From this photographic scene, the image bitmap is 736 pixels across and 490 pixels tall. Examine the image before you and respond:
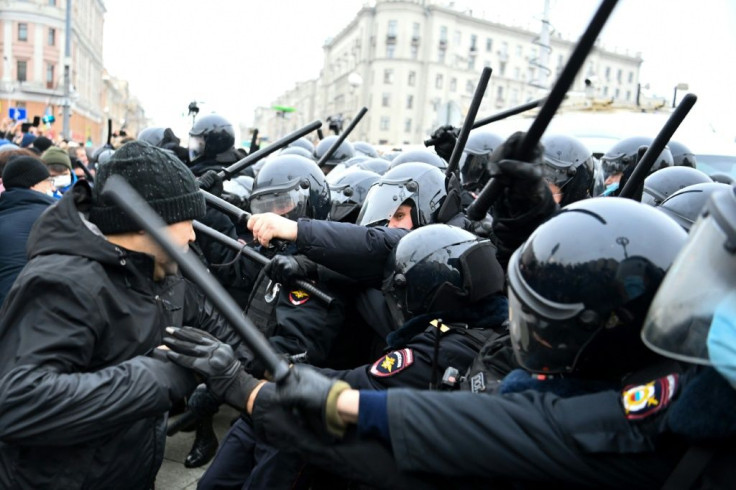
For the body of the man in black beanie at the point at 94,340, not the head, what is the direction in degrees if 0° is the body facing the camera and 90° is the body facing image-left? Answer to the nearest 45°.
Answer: approximately 270°
